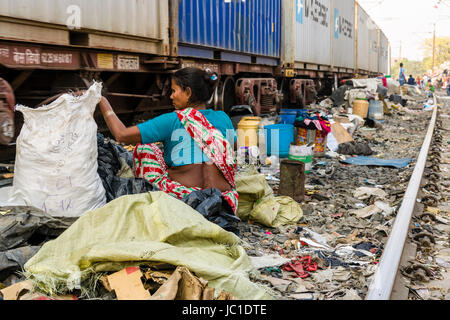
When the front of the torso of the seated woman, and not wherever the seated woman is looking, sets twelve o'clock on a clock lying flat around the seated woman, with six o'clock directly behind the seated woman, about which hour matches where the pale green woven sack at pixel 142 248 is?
The pale green woven sack is roughly at 8 o'clock from the seated woman.

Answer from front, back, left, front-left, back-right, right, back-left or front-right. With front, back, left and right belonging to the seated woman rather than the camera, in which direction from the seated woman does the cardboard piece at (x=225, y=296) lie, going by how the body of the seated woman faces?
back-left

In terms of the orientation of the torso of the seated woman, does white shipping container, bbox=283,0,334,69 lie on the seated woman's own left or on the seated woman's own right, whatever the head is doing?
on the seated woman's own right

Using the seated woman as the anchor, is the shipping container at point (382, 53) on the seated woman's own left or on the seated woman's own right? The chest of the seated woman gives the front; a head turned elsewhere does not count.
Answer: on the seated woman's own right

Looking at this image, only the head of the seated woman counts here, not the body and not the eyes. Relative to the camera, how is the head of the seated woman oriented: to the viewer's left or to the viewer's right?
to the viewer's left

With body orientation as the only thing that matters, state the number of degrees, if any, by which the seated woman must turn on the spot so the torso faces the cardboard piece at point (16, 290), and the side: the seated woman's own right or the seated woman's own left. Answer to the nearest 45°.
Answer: approximately 90° to the seated woman's own left

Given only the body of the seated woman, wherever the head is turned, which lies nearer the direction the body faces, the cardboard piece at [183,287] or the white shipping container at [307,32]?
the white shipping container

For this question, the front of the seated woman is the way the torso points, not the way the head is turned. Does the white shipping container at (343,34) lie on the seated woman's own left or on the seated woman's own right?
on the seated woman's own right

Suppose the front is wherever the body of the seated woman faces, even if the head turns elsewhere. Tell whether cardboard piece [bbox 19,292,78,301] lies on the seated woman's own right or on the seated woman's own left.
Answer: on the seated woman's own left

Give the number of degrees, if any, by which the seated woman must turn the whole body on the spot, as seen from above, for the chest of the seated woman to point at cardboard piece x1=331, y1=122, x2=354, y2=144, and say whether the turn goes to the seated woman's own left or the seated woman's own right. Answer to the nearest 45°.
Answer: approximately 90° to the seated woman's own right

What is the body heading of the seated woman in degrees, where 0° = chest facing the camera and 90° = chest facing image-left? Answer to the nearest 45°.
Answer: approximately 135°

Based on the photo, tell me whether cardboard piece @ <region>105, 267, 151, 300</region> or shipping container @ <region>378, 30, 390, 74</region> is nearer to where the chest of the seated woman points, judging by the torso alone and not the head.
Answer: the shipping container

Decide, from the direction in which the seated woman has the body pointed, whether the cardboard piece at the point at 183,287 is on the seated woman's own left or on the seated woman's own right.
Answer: on the seated woman's own left
